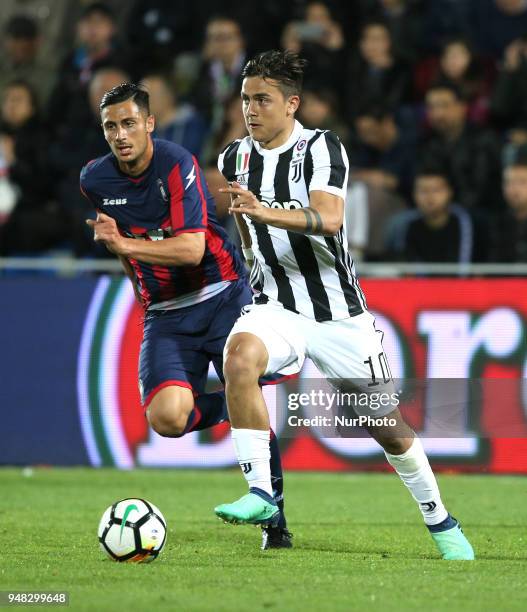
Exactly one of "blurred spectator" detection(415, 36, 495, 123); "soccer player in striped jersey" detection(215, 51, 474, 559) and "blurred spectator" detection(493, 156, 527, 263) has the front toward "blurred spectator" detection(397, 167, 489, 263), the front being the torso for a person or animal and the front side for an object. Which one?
"blurred spectator" detection(415, 36, 495, 123)

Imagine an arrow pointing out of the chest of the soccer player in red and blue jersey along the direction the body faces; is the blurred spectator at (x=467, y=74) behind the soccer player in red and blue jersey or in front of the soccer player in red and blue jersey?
behind

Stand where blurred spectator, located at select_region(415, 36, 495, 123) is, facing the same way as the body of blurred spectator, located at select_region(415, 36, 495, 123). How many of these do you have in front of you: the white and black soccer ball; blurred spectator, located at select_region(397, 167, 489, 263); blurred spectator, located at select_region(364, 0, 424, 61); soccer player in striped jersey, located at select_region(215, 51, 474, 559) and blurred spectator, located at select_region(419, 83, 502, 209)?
4

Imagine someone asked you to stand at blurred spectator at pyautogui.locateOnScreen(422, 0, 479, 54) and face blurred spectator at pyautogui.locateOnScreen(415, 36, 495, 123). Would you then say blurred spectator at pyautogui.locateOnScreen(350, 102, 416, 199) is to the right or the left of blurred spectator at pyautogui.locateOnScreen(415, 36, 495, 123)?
right

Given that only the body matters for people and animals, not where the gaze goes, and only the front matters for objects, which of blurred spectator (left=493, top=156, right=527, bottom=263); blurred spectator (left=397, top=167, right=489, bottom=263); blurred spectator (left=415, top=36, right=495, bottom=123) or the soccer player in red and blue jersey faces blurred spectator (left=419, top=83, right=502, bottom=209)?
blurred spectator (left=415, top=36, right=495, bottom=123)
